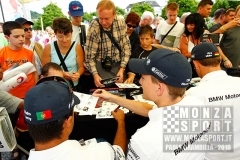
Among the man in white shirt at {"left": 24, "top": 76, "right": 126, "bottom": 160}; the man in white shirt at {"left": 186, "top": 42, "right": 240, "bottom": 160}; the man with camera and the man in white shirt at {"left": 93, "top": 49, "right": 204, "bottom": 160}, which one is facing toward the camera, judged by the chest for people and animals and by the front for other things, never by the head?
the man with camera

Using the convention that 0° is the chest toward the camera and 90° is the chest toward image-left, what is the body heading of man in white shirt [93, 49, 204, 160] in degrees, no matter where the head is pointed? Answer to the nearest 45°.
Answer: approximately 135°

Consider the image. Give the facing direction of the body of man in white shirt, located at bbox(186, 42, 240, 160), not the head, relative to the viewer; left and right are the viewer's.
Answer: facing away from the viewer and to the left of the viewer

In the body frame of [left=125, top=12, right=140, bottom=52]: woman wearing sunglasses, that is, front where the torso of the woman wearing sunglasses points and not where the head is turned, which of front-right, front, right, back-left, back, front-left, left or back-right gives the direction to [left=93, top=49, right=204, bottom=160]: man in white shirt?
front-left

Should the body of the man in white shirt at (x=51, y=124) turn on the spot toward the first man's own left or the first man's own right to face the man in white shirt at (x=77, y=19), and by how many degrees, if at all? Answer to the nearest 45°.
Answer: approximately 45° to the first man's own left

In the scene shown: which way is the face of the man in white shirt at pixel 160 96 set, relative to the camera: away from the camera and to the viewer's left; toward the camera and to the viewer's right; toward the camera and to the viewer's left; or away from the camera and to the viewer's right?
away from the camera and to the viewer's left

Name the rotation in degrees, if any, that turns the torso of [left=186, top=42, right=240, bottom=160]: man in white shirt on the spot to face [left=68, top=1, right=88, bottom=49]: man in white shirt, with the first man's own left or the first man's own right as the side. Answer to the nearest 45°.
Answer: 0° — they already face them

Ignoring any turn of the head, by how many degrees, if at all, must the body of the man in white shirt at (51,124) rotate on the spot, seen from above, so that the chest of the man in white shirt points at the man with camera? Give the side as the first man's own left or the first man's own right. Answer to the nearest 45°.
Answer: approximately 45° to the first man's own left

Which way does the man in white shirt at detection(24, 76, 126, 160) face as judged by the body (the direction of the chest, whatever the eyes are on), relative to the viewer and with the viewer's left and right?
facing away from the viewer and to the right of the viewer

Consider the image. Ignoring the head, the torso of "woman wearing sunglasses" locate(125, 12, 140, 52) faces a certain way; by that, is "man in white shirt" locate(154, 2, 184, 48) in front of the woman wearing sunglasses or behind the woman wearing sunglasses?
behind

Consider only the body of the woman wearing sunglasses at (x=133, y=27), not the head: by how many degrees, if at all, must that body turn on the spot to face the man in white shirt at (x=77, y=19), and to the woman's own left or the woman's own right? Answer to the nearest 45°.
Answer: approximately 45° to the woman's own right

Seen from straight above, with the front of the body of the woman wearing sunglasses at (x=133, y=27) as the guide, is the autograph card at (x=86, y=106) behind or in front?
in front

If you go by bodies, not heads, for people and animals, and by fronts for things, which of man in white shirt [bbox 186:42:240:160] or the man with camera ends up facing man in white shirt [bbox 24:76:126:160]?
the man with camera
